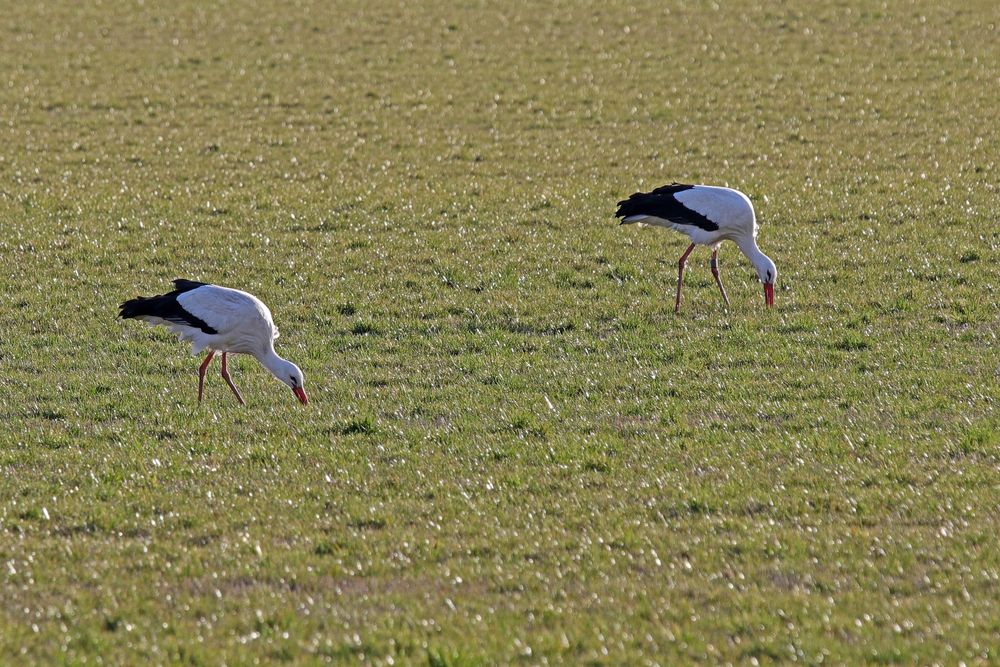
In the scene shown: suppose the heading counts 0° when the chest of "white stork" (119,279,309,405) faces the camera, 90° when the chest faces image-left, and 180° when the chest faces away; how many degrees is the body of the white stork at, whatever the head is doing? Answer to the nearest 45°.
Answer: approximately 270°

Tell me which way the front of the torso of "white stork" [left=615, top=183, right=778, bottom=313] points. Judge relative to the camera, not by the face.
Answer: to the viewer's right

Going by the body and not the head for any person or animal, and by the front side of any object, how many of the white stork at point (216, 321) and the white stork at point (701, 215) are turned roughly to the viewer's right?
2

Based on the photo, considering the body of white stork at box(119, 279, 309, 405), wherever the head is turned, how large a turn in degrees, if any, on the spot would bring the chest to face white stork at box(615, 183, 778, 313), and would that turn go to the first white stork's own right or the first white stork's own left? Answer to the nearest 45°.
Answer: approximately 45° to the first white stork's own left

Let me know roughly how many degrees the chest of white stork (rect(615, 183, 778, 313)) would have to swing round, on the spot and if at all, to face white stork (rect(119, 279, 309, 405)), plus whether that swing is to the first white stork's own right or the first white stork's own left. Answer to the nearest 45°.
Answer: approximately 135° to the first white stork's own right
